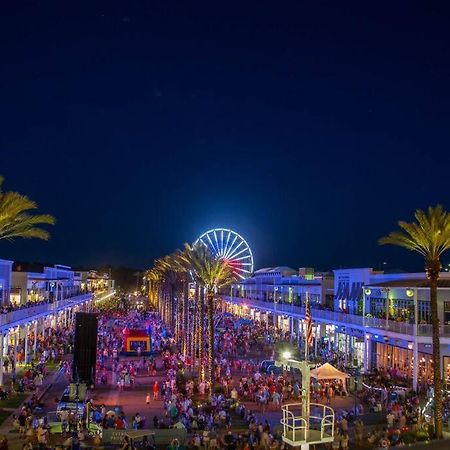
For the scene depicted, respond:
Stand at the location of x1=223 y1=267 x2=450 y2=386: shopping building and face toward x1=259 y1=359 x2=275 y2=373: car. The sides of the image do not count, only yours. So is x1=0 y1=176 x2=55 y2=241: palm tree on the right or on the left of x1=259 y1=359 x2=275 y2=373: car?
left

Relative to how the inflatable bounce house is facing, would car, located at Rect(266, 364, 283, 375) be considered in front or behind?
in front

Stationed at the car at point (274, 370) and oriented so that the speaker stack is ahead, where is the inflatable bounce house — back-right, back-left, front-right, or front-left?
front-right

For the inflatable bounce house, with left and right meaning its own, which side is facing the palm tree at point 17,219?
front

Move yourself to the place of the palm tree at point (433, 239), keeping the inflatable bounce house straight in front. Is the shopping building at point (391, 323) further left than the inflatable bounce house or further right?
right

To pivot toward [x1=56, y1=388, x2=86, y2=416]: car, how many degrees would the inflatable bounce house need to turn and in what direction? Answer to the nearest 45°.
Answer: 0° — it already faces it

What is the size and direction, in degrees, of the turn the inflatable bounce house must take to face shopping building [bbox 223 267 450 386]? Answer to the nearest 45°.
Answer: approximately 45° to its left

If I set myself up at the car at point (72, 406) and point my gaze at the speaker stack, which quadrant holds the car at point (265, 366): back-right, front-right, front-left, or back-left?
front-right

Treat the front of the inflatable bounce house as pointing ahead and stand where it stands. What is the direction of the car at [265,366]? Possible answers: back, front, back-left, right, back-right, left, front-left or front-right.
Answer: front-left

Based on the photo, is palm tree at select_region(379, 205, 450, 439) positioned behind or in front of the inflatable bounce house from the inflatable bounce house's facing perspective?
in front

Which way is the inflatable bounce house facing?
toward the camera
